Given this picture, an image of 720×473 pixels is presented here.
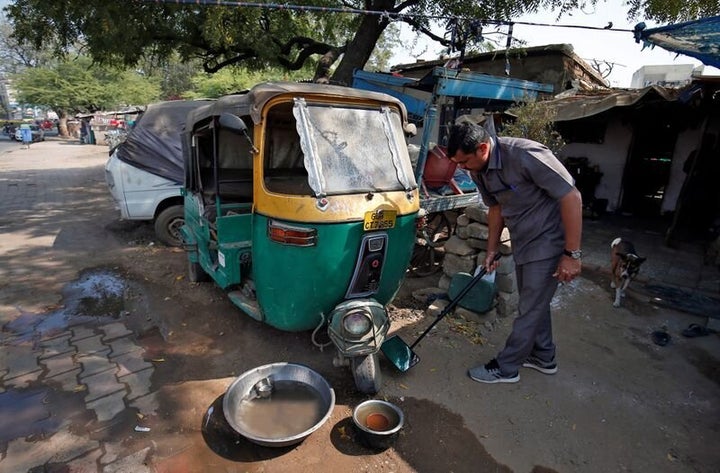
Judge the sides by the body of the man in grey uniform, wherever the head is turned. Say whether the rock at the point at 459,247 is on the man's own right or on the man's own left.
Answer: on the man's own right

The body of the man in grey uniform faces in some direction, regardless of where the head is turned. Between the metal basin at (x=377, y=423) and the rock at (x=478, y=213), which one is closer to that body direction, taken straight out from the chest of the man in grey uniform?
the metal basin

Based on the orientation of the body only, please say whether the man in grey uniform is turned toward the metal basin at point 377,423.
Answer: yes

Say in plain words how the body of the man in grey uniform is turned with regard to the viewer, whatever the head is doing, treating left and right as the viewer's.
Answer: facing the viewer and to the left of the viewer

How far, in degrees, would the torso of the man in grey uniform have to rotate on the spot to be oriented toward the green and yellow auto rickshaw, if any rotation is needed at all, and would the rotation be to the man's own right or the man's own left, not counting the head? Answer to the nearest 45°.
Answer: approximately 45° to the man's own right

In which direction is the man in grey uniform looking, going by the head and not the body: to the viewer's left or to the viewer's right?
to the viewer's left
